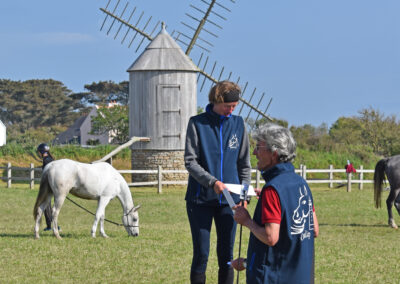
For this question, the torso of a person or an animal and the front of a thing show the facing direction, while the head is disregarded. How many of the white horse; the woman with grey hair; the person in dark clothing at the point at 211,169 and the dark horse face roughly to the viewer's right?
2

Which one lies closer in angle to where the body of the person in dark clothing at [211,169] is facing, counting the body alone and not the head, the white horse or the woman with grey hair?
the woman with grey hair

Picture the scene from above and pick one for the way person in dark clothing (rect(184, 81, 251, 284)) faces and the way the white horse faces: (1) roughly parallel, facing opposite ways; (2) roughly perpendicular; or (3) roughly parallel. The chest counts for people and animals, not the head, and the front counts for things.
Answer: roughly perpendicular

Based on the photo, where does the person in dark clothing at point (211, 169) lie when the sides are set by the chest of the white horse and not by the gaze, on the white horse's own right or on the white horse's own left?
on the white horse's own right

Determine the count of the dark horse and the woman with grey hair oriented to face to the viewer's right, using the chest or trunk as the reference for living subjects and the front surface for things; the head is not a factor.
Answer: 1

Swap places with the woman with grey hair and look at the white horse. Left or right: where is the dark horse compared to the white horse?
right

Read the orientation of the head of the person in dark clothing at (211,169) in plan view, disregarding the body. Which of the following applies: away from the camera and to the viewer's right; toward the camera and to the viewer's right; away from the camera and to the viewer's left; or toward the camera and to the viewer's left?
toward the camera and to the viewer's right

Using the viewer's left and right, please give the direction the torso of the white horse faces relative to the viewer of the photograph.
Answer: facing to the right of the viewer

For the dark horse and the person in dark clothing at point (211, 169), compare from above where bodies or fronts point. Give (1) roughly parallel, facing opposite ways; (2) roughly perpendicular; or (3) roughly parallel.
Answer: roughly perpendicular

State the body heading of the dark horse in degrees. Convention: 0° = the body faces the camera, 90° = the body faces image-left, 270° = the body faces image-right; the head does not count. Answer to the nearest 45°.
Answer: approximately 270°
